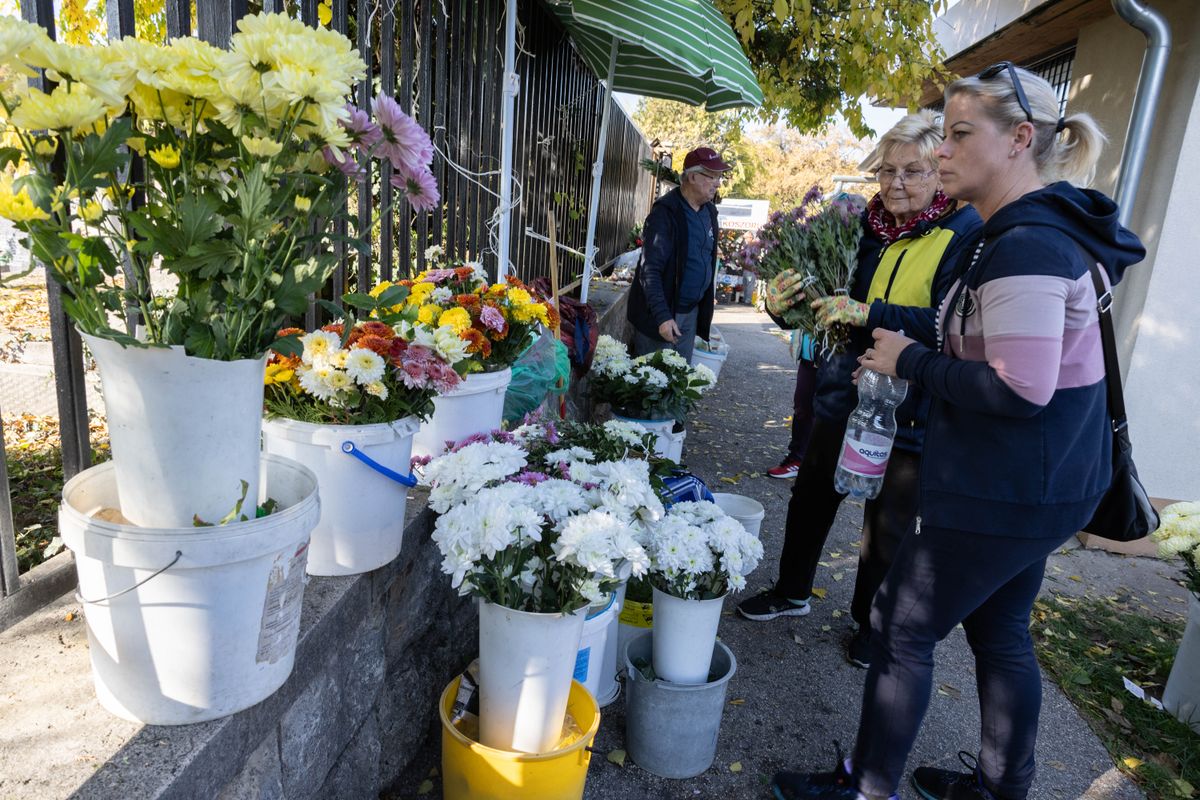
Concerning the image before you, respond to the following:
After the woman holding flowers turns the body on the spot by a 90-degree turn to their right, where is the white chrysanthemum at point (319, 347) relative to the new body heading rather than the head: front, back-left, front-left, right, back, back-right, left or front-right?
left

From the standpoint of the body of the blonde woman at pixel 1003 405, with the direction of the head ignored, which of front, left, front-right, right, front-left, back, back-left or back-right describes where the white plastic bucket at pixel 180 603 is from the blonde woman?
front-left

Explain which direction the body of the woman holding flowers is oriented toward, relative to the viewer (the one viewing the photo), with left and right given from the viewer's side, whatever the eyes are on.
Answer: facing the viewer and to the left of the viewer

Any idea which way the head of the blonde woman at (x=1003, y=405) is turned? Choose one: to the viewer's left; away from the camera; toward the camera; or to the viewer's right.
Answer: to the viewer's left

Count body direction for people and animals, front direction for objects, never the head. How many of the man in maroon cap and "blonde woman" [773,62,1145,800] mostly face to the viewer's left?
1

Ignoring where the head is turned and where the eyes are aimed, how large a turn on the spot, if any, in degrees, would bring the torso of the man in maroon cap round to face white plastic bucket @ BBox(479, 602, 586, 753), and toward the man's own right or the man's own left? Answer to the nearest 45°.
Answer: approximately 45° to the man's own right

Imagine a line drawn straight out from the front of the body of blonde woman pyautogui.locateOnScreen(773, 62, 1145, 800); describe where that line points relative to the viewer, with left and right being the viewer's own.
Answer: facing to the left of the viewer

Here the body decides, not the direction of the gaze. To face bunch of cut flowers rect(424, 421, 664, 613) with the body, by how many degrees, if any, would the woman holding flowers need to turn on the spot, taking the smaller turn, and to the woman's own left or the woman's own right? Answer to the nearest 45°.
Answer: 0° — they already face it

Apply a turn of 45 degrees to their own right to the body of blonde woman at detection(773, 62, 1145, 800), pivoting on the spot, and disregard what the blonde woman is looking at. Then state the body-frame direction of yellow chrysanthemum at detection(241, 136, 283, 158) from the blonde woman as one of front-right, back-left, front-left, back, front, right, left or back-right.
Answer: left

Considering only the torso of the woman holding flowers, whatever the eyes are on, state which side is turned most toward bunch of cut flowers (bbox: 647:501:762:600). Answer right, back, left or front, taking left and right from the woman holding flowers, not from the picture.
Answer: front

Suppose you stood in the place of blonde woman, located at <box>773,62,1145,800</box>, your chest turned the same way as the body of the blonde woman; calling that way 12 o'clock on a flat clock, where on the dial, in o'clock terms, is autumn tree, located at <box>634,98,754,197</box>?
The autumn tree is roughly at 2 o'clock from the blonde woman.

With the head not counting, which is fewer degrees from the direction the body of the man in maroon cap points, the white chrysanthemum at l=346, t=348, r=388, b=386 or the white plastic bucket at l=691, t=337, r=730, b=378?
the white plastic bucket

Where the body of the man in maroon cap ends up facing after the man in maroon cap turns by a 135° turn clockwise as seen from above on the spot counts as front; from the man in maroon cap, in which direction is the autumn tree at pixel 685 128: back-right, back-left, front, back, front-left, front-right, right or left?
right

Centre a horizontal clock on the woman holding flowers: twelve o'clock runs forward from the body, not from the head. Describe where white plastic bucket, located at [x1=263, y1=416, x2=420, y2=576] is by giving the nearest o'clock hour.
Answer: The white plastic bucket is roughly at 12 o'clock from the woman holding flowers.

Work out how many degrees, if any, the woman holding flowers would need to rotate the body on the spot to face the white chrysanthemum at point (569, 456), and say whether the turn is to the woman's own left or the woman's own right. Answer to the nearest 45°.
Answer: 0° — they already face it

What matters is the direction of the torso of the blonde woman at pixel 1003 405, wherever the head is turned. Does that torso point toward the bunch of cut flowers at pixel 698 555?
yes

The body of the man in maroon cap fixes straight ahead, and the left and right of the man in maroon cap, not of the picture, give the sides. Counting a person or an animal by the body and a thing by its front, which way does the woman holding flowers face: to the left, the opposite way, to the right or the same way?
to the right

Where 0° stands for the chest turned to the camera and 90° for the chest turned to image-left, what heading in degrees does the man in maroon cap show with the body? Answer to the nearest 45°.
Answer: approximately 315°
